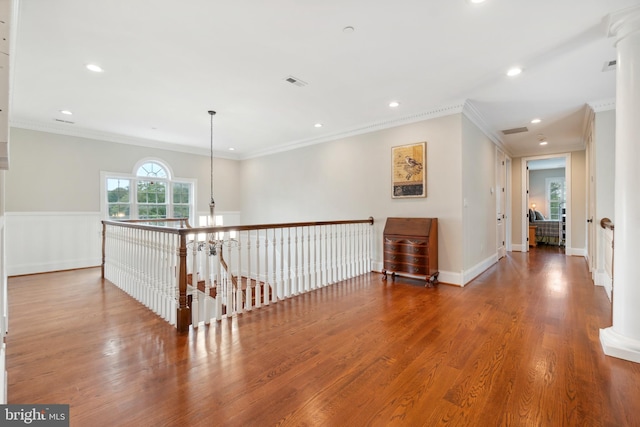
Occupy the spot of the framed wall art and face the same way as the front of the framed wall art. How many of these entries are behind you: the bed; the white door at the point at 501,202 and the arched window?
2

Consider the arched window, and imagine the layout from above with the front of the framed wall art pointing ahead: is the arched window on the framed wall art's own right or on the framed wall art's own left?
on the framed wall art's own right

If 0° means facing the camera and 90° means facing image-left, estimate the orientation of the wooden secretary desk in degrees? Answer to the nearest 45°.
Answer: approximately 45°

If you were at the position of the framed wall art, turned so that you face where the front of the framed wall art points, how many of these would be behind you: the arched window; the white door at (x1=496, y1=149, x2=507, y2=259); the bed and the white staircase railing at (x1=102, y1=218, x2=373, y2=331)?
2

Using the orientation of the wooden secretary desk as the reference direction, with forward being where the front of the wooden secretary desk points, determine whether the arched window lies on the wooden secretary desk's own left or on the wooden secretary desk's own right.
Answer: on the wooden secretary desk's own right

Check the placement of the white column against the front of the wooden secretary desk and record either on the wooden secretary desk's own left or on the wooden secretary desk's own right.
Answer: on the wooden secretary desk's own left

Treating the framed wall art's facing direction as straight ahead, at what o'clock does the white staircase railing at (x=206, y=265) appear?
The white staircase railing is roughly at 12 o'clock from the framed wall art.

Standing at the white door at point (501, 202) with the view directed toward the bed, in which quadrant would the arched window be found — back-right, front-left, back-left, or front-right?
back-left

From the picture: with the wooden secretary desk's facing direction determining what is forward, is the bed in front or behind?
behind

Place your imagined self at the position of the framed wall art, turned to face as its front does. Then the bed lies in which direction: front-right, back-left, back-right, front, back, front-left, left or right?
back

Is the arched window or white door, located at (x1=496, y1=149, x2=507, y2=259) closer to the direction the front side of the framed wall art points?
the arched window

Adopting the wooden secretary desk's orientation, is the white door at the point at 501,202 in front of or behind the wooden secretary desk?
behind

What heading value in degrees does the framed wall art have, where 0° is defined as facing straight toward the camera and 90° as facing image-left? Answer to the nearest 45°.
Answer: approximately 45°
